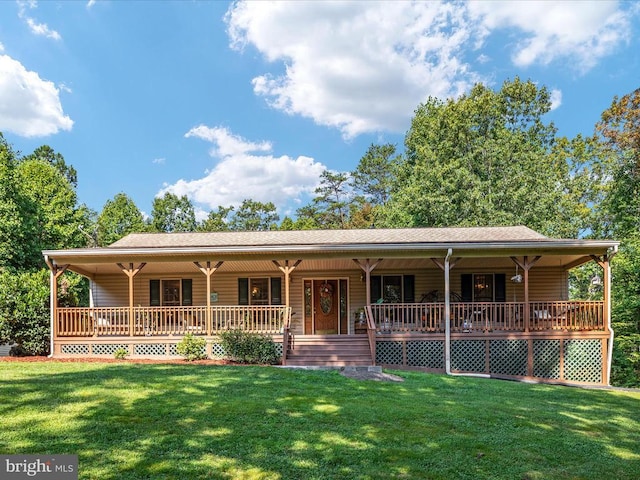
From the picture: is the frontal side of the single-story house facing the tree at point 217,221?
no

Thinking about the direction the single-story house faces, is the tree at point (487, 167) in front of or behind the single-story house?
behind

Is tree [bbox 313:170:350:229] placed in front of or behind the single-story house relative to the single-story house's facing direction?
behind

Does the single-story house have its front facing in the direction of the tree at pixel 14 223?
no

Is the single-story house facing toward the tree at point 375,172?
no

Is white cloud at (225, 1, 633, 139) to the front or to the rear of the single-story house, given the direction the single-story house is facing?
to the rear

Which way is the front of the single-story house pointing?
toward the camera
